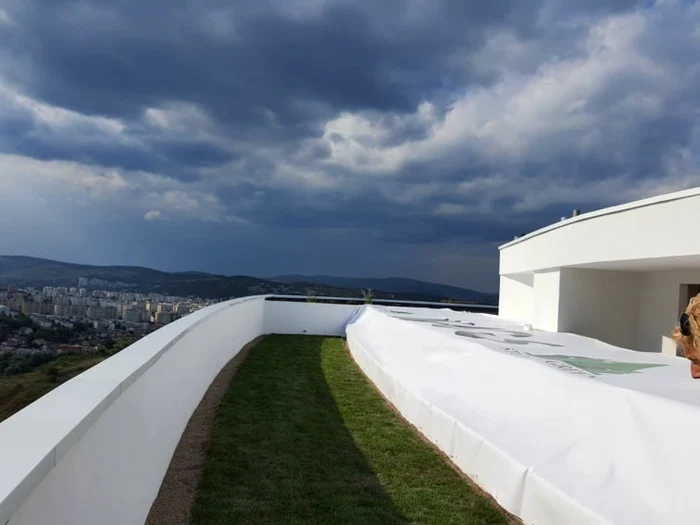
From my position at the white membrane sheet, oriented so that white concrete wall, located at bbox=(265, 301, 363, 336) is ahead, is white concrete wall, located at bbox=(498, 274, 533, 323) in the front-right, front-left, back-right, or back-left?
front-right

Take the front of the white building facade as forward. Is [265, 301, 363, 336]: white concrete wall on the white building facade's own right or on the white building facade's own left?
on the white building facade's own right

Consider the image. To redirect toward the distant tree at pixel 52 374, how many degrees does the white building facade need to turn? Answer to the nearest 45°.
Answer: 0° — it already faces it

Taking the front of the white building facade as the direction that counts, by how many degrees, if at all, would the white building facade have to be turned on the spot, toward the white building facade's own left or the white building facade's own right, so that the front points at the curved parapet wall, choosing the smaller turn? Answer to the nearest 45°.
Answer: approximately 45° to the white building facade's own left
